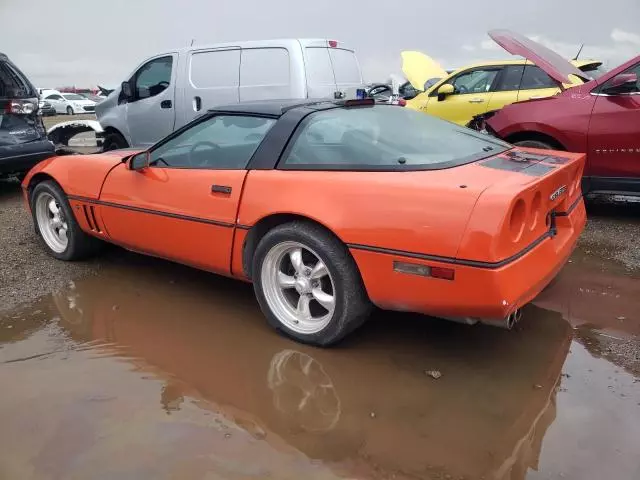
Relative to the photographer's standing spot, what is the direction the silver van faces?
facing away from the viewer and to the left of the viewer

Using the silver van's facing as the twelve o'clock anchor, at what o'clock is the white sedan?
The white sedan is roughly at 1 o'clock from the silver van.

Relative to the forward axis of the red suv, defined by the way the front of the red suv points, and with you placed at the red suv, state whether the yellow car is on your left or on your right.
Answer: on your right

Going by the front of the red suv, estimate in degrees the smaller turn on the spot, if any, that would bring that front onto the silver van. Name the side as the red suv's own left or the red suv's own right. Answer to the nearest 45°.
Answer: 0° — it already faces it

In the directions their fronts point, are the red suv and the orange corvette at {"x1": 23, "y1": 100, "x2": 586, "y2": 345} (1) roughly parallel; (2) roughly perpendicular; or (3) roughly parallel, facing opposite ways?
roughly parallel

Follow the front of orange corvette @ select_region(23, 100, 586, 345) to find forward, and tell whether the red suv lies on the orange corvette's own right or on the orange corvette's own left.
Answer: on the orange corvette's own right

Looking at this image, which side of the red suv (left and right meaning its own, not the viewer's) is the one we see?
left

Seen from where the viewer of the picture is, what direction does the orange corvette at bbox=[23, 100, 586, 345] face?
facing away from the viewer and to the left of the viewer

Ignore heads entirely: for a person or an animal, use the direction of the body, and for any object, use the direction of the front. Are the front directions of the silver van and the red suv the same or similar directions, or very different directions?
same or similar directions

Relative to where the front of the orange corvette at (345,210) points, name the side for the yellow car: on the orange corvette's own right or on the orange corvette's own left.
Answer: on the orange corvette's own right

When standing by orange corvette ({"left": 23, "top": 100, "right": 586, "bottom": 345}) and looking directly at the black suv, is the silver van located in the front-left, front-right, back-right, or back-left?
front-right
